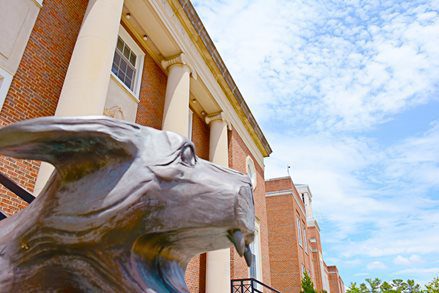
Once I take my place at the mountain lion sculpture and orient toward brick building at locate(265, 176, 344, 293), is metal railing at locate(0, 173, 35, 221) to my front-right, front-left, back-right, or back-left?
front-left

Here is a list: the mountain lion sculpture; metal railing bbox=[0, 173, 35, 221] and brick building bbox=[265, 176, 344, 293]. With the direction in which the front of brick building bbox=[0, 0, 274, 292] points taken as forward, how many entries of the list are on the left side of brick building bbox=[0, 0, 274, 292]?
1

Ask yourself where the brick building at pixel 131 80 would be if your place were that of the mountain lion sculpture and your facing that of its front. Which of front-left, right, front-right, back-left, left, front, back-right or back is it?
left

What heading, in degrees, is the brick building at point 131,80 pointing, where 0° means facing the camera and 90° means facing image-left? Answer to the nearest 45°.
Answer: approximately 315°

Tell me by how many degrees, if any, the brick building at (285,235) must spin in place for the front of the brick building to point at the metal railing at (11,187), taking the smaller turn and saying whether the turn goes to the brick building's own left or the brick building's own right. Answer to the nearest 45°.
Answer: approximately 90° to the brick building's own right

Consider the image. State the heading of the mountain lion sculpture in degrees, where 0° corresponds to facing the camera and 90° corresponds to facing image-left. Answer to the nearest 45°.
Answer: approximately 270°

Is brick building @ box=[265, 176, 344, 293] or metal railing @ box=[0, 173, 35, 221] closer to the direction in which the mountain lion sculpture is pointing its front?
the brick building
